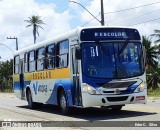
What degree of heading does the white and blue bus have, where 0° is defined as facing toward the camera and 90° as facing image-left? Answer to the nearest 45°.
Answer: approximately 315°
